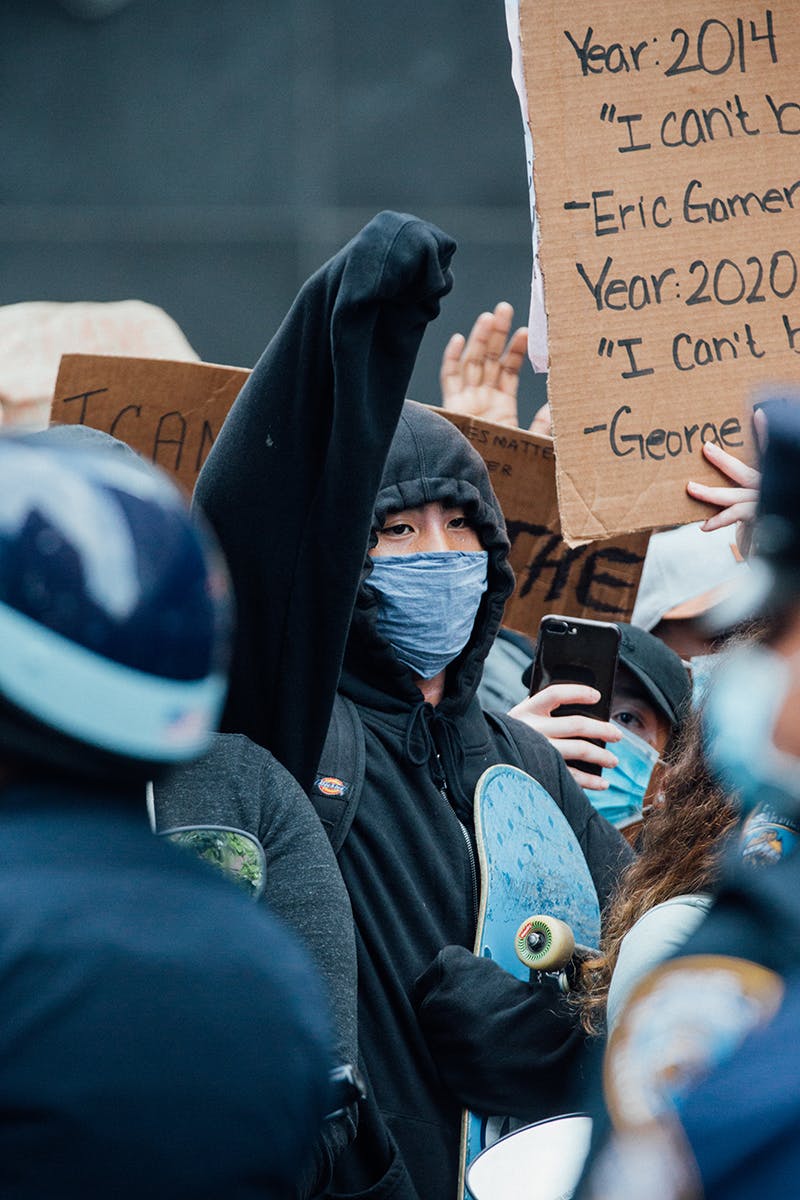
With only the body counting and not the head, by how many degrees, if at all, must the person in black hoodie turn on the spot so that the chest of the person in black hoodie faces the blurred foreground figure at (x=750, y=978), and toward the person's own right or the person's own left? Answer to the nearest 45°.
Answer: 0° — they already face them

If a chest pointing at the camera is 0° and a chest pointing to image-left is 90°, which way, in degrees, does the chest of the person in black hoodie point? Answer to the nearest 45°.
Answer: approximately 0°
